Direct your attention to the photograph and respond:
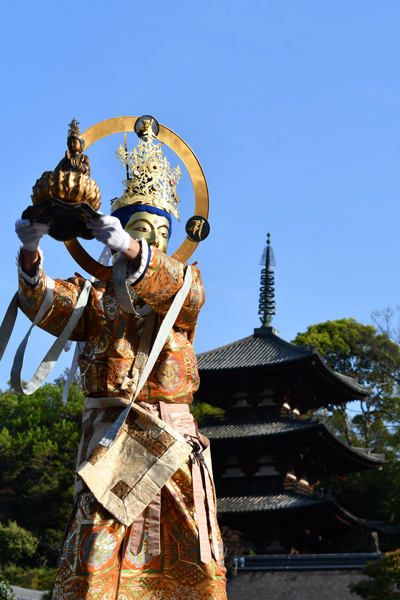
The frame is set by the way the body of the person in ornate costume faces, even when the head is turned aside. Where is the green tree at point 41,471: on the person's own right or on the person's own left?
on the person's own right

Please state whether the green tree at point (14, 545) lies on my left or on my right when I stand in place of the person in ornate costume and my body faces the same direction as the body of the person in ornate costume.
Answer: on my right

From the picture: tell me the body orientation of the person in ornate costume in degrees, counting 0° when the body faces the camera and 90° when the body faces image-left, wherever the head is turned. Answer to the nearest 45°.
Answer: approximately 45°

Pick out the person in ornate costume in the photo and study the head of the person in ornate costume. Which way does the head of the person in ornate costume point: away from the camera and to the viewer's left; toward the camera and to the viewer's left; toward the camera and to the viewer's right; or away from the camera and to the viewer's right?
toward the camera and to the viewer's right
